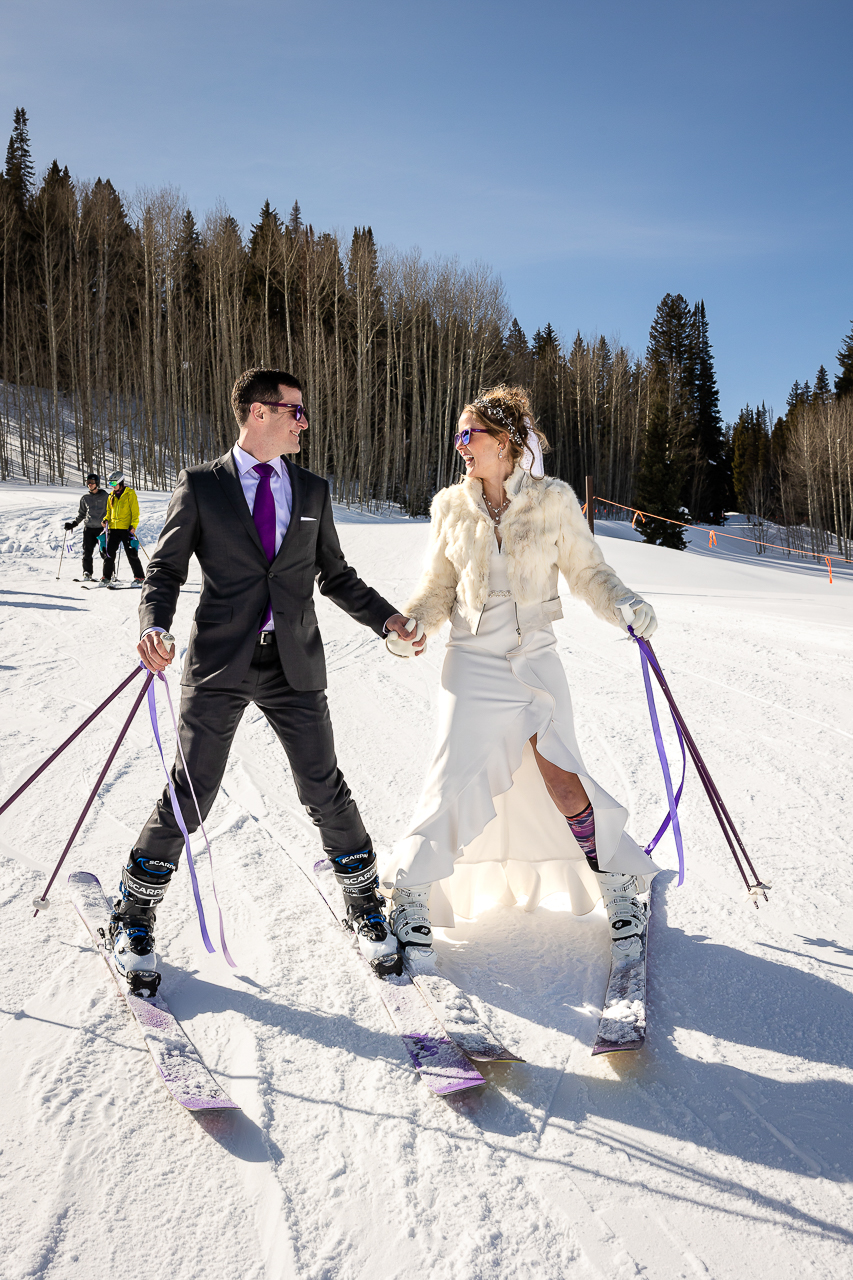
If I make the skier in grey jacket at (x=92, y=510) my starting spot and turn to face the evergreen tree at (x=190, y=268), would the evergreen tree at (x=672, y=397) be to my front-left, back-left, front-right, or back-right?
front-right

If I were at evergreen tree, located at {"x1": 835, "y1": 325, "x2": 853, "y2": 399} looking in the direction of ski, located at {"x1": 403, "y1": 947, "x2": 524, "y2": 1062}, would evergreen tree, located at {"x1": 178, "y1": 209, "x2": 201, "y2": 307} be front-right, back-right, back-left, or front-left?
front-right

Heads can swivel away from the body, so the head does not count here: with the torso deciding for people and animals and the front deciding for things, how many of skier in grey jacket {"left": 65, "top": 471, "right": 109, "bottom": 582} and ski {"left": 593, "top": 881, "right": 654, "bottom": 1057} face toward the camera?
2

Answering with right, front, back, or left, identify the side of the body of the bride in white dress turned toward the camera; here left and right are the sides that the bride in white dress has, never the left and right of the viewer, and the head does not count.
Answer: front

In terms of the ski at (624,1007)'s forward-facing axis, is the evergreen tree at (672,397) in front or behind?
behind

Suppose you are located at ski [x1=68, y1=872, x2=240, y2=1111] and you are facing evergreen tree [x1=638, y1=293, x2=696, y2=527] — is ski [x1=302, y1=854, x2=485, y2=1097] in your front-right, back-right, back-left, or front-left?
front-right

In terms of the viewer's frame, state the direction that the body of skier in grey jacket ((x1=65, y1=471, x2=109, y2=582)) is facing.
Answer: toward the camera

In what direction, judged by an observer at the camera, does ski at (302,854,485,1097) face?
facing the viewer and to the right of the viewer

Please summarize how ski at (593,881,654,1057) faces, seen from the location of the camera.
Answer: facing the viewer

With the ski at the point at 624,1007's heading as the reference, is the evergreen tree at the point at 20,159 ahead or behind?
behind

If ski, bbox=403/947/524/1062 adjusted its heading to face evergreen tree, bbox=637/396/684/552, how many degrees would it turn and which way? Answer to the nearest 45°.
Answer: approximately 135° to its left

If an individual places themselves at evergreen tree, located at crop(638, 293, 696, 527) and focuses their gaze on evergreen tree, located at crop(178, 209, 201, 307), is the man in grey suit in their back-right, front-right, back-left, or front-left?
front-left
